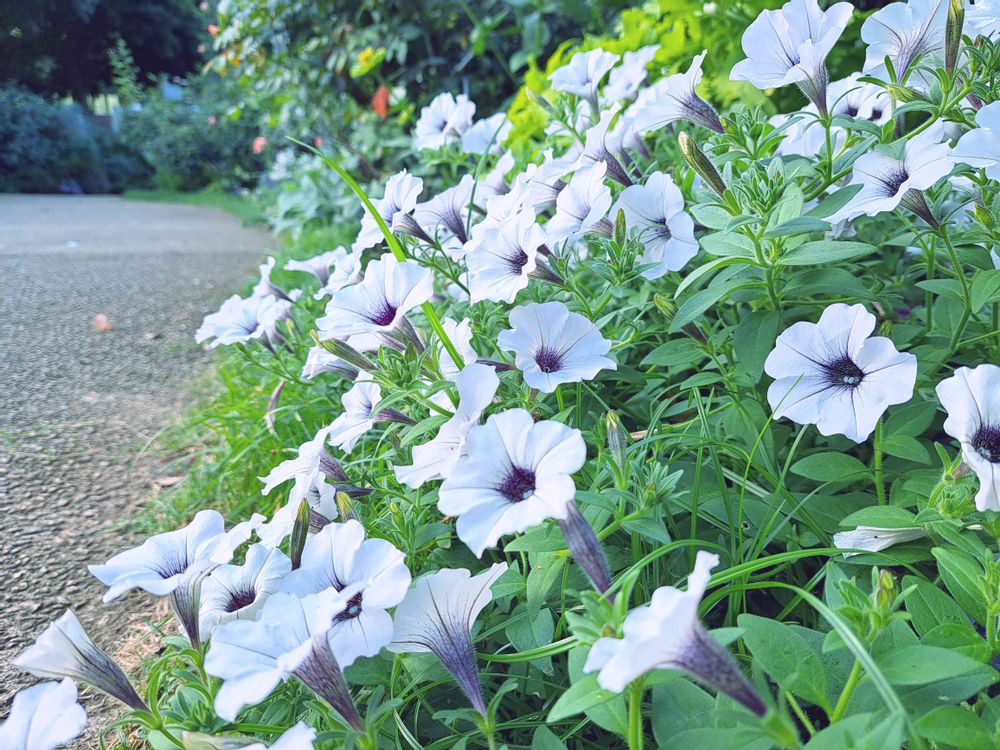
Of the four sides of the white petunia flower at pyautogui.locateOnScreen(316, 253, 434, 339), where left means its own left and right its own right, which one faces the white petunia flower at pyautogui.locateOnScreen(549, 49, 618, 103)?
back

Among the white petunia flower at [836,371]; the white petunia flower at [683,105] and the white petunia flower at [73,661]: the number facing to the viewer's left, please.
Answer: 2

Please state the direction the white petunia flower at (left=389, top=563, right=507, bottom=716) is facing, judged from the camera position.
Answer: facing away from the viewer and to the left of the viewer

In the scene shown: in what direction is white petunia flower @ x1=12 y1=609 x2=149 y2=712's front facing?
to the viewer's left

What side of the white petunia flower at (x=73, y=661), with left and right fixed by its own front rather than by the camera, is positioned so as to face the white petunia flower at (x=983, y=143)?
back

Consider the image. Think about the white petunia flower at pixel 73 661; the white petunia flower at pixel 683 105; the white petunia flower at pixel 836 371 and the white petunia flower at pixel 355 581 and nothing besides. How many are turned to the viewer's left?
2

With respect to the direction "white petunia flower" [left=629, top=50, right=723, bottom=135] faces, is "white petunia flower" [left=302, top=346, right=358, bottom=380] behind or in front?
in front

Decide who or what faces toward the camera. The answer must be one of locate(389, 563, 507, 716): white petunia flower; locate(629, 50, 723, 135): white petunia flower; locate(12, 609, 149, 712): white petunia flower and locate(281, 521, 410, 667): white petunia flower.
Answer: locate(281, 521, 410, 667): white petunia flower

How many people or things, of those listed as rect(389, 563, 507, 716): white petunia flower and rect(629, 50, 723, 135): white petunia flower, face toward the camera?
0

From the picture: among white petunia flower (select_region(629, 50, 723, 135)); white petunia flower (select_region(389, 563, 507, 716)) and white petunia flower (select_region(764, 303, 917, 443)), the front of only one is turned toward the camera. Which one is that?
white petunia flower (select_region(764, 303, 917, 443))

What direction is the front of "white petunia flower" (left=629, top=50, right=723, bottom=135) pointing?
to the viewer's left
